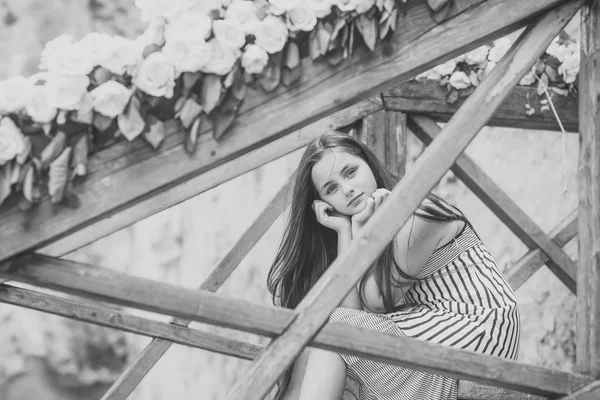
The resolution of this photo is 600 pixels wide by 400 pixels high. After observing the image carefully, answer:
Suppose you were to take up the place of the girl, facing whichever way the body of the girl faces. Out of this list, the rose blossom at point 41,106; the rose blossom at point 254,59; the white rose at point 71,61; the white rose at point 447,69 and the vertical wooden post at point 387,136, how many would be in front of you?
3

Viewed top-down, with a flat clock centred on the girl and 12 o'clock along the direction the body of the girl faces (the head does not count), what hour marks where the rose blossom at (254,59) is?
The rose blossom is roughly at 12 o'clock from the girl.

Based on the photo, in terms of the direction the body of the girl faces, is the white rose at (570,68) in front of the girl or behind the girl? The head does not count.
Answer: behind

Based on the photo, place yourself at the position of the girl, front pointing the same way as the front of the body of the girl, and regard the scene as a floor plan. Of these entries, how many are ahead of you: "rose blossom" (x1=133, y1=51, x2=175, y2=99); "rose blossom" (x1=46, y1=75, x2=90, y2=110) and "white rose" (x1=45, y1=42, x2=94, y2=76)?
3

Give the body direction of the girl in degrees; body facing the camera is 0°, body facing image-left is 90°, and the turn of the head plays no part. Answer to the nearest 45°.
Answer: approximately 45°
